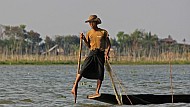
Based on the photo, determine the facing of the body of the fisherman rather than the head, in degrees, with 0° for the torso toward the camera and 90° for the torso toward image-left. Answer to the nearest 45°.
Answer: approximately 45°
